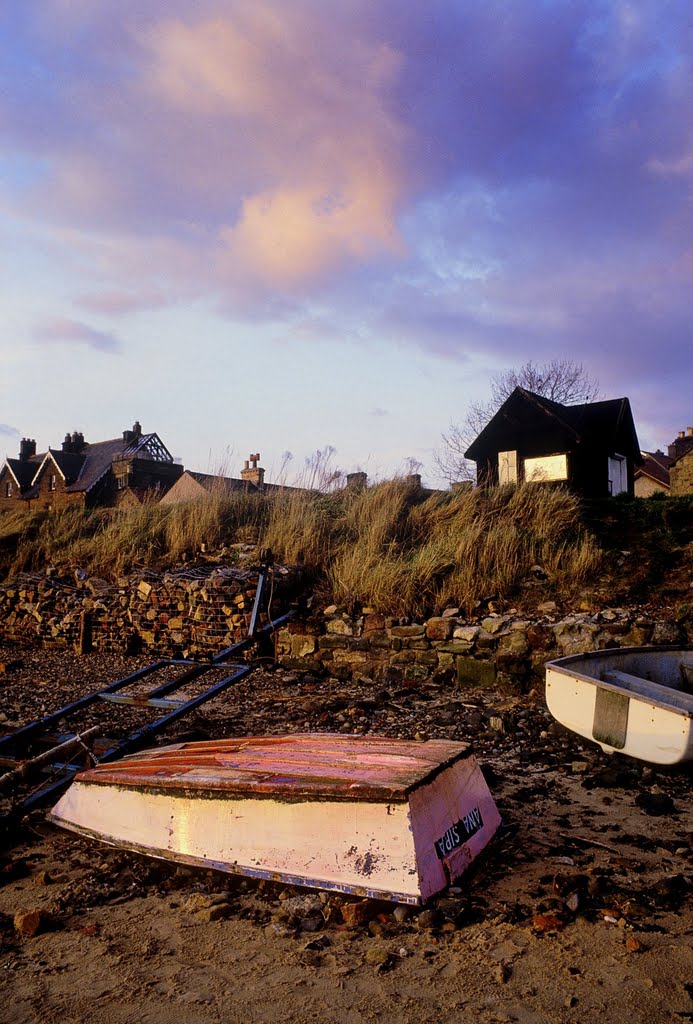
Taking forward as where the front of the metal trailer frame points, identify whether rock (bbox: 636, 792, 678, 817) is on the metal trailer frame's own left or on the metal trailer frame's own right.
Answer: on the metal trailer frame's own right

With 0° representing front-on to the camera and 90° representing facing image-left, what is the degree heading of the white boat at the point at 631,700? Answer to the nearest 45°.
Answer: approximately 225°

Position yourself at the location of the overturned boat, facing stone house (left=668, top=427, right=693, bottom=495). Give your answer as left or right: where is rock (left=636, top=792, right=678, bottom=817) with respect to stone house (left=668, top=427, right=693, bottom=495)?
right

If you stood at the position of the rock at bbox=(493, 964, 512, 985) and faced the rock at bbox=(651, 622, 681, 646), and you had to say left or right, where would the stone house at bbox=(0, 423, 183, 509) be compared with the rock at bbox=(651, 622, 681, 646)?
left

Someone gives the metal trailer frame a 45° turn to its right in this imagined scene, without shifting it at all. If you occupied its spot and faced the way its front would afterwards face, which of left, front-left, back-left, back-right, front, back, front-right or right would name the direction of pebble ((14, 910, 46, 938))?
right

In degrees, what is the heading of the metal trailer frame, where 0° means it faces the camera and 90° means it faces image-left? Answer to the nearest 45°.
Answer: approximately 225°

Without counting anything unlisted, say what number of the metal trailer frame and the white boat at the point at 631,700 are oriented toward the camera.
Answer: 0

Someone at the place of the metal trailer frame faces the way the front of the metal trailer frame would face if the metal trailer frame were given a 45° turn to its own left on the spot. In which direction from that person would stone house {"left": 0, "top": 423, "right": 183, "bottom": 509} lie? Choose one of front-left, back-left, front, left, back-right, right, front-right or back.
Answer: front

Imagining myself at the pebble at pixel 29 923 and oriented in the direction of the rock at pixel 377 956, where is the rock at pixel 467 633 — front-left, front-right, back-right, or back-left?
front-left

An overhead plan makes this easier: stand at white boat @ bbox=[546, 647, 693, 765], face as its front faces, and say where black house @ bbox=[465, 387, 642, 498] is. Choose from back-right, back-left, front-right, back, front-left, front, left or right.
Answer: front-left

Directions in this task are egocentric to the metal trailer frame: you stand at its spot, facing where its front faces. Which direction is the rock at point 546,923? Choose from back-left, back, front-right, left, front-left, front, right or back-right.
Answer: right

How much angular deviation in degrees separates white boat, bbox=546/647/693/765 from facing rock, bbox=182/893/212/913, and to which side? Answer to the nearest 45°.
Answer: approximately 180°

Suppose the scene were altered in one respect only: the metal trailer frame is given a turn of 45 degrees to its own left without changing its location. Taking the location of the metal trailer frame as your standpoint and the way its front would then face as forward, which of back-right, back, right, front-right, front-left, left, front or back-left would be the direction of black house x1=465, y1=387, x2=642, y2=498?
front-right

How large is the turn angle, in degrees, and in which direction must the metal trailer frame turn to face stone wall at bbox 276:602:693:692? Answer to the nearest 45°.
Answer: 0° — it already faces it

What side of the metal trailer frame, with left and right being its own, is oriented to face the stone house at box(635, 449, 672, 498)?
front

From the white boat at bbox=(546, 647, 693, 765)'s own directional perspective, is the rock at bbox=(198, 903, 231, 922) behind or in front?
behind

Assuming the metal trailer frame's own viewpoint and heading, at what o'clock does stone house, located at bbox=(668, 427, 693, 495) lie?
The stone house is roughly at 12 o'clock from the metal trailer frame.

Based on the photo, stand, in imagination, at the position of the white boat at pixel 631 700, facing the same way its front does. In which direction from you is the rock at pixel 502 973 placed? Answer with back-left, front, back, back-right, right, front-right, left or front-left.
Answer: back-right
